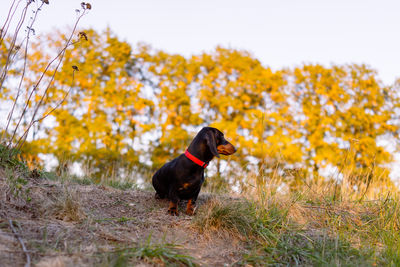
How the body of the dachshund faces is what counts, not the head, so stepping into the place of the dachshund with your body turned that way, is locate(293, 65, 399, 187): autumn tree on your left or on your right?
on your left

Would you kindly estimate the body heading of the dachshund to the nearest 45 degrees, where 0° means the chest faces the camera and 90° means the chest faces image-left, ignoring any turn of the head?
approximately 315°
